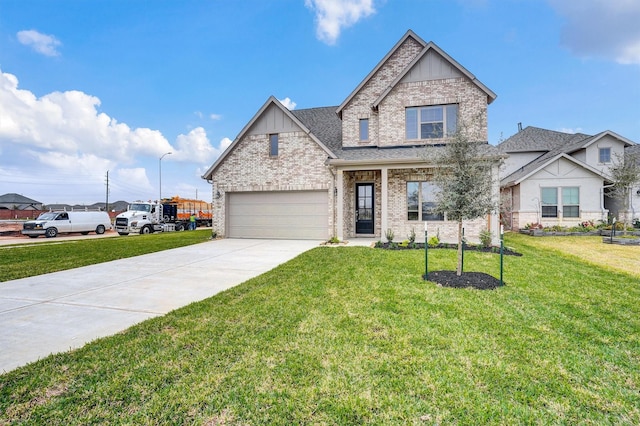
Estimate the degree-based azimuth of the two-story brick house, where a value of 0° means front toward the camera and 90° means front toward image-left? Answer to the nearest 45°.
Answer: approximately 0°

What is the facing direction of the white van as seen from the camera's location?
facing the viewer and to the left of the viewer

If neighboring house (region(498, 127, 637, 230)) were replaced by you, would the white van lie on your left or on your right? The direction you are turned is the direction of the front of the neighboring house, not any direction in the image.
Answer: on your right

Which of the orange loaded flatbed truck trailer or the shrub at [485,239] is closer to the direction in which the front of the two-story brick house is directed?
the shrub

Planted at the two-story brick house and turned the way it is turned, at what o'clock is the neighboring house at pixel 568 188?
The neighboring house is roughly at 8 o'clock from the two-story brick house.

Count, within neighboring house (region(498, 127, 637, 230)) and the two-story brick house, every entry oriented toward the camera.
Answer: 2

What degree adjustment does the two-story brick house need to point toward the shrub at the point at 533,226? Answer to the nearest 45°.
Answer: approximately 135° to its left
